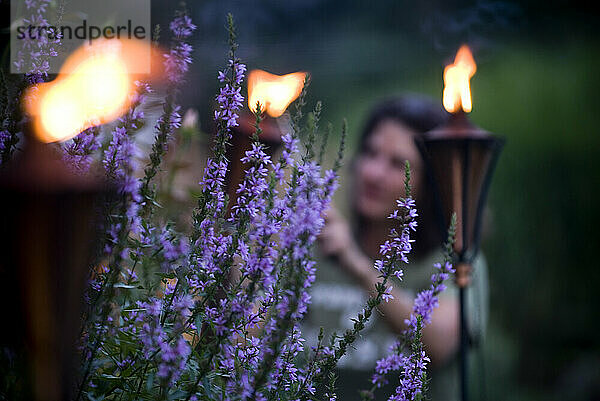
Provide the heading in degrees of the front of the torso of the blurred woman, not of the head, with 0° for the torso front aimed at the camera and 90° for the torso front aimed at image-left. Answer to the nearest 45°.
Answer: approximately 45°

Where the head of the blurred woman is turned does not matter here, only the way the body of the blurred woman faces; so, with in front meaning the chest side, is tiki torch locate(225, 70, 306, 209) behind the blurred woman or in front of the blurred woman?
in front

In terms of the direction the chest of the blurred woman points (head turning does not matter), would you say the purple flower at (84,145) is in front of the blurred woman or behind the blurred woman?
in front
